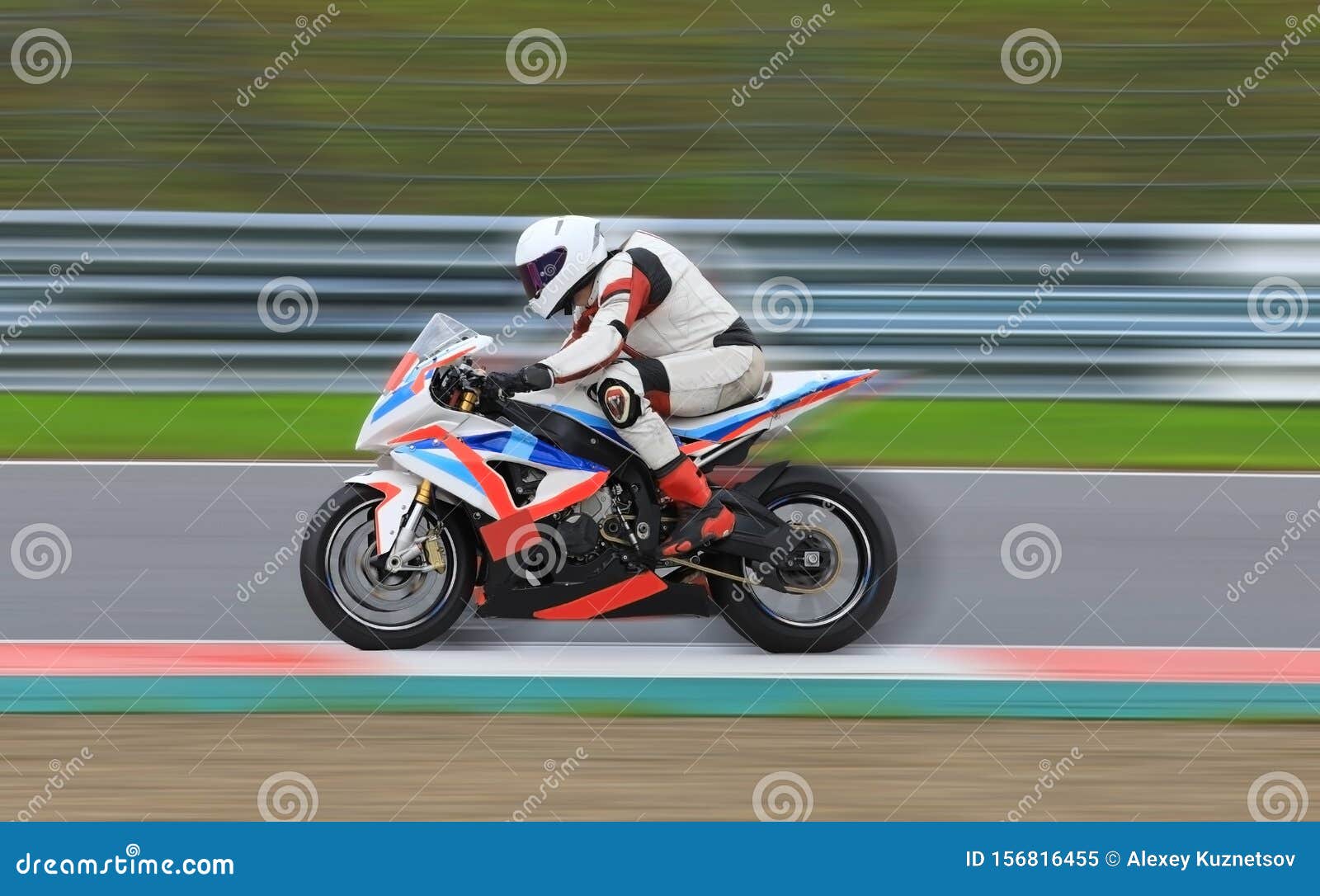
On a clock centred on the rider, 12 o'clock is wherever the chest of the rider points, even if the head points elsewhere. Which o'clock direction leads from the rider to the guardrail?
The guardrail is roughly at 3 o'clock from the rider.

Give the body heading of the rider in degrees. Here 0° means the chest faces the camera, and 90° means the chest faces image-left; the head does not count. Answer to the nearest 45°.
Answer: approximately 90°

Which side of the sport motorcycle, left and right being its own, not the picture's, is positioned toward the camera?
left

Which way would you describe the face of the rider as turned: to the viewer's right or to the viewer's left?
to the viewer's left

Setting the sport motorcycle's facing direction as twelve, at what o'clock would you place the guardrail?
The guardrail is roughly at 3 o'clock from the sport motorcycle.
